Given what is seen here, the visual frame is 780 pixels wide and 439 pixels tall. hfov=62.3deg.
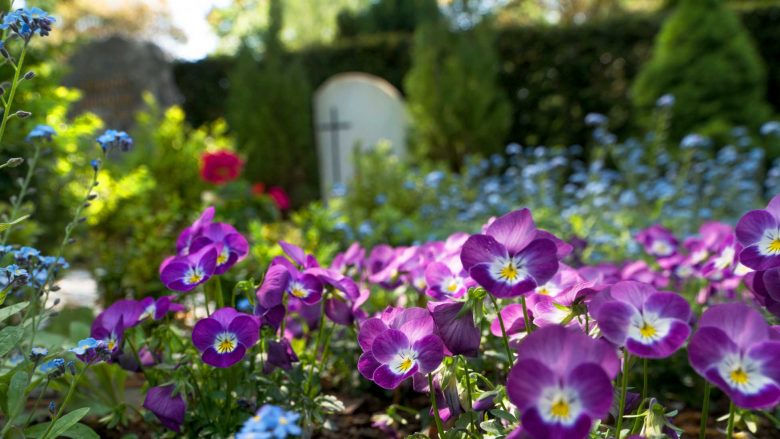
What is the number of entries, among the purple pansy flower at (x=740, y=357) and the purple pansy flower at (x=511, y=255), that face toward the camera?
2

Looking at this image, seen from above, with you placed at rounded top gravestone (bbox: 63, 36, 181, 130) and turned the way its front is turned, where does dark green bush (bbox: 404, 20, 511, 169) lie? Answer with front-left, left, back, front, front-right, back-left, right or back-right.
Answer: front-left

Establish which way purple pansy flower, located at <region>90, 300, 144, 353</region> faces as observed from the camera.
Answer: facing the viewer and to the left of the viewer

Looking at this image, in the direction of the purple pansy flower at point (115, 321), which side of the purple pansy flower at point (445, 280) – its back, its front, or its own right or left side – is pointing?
right

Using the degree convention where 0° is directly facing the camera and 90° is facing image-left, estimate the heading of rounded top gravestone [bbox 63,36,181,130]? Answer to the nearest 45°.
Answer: approximately 0°

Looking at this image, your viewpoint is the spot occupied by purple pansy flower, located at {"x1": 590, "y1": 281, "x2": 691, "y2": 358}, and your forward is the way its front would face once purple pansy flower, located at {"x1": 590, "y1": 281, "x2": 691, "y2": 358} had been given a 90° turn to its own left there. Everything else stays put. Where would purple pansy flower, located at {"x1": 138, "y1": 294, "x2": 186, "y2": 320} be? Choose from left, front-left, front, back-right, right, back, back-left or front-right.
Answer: back

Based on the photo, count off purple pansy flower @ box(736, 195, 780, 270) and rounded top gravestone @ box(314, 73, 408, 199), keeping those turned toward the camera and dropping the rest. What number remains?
2

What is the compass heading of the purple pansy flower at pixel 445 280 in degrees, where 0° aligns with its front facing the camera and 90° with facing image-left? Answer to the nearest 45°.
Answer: approximately 0°
